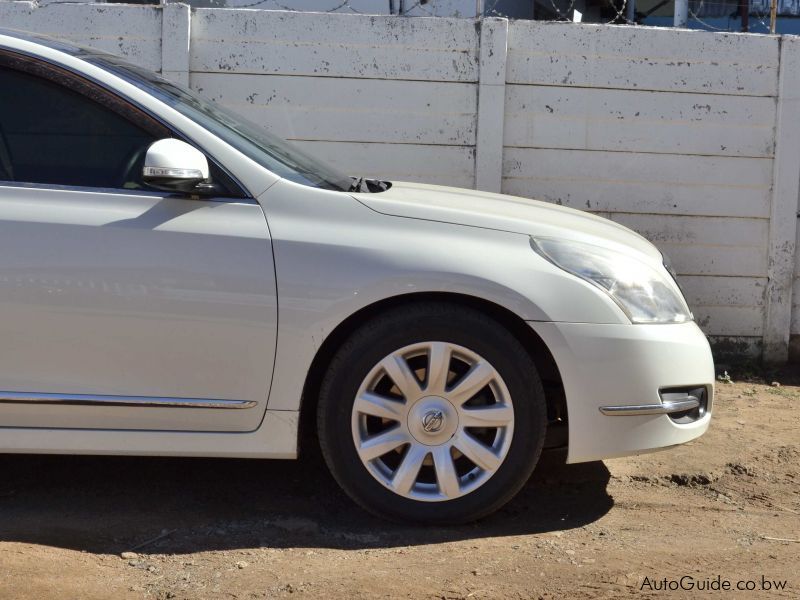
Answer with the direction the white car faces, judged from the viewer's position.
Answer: facing to the right of the viewer
